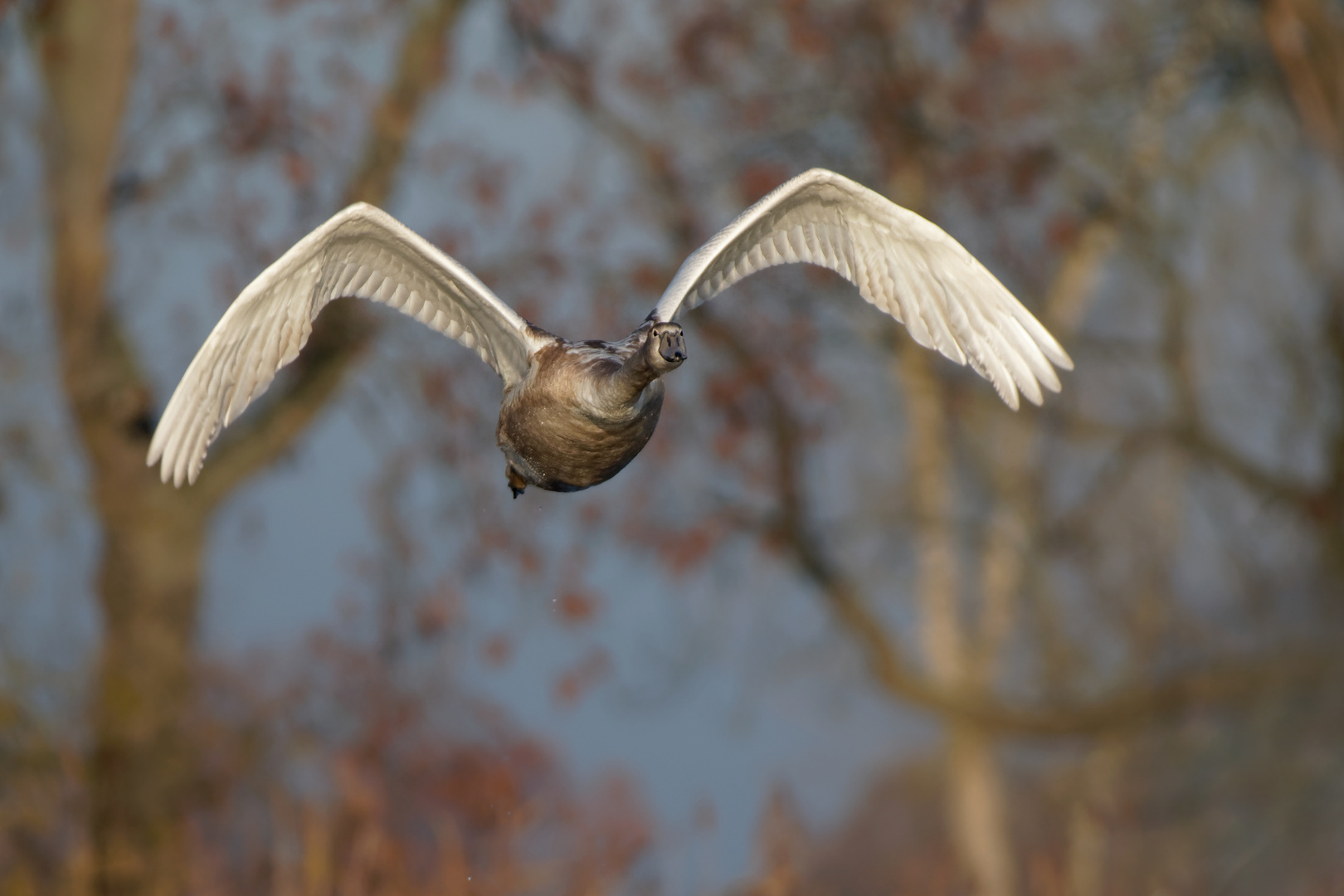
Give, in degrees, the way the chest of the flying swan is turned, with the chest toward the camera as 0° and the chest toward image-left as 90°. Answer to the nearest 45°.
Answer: approximately 0°

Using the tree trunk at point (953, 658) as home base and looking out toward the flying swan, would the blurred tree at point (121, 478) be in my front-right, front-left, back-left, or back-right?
front-right

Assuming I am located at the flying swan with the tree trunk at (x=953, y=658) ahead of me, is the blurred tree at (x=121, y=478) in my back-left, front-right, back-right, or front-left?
front-left

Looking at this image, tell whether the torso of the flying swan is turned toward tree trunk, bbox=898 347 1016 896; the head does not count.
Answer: no

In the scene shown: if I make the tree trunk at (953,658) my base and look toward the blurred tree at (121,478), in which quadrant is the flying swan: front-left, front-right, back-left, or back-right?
front-left

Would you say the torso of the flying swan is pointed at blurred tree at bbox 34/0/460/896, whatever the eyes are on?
no
